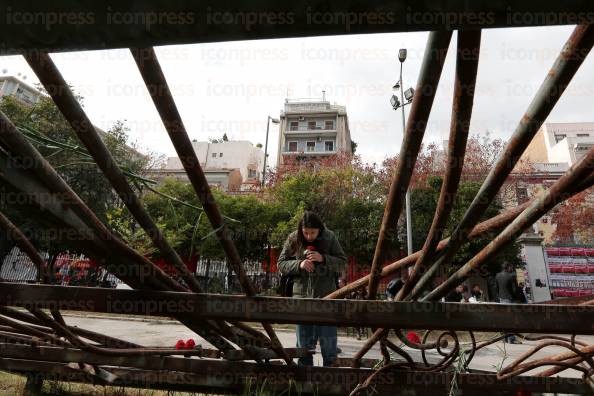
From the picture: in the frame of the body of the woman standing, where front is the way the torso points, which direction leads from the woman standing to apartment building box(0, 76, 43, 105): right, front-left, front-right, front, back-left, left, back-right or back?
back-right

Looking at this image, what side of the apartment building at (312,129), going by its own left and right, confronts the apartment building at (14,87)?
right

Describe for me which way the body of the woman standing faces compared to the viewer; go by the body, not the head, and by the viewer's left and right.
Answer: facing the viewer

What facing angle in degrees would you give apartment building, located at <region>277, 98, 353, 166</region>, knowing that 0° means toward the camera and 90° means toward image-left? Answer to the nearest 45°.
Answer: approximately 0°

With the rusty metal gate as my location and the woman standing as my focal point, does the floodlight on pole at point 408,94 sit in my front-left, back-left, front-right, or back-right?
front-right

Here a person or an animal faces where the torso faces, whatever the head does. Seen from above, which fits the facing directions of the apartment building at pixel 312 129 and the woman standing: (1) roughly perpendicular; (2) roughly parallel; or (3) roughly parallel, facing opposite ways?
roughly parallel

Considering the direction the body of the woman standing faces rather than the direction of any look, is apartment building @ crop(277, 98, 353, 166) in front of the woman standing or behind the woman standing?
behind

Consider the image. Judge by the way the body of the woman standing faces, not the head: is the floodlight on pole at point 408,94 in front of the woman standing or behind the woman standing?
behind

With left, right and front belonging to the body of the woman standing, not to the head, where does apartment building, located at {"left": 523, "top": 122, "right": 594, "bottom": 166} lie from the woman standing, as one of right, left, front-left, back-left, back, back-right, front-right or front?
back-left

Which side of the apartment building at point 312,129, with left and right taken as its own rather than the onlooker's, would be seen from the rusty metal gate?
front

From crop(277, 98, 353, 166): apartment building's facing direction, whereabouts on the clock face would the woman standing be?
The woman standing is roughly at 12 o'clock from the apartment building.

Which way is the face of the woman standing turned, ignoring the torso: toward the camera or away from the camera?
toward the camera

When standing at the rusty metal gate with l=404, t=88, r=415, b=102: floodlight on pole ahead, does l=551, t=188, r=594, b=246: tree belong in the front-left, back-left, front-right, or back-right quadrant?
front-right

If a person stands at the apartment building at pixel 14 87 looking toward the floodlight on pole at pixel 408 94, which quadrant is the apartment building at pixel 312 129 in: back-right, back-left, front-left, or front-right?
front-left

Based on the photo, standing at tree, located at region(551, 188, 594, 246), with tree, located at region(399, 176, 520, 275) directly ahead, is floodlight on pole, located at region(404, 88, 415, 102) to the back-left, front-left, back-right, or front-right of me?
front-left

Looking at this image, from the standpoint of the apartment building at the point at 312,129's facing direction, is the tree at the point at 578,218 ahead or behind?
ahead
